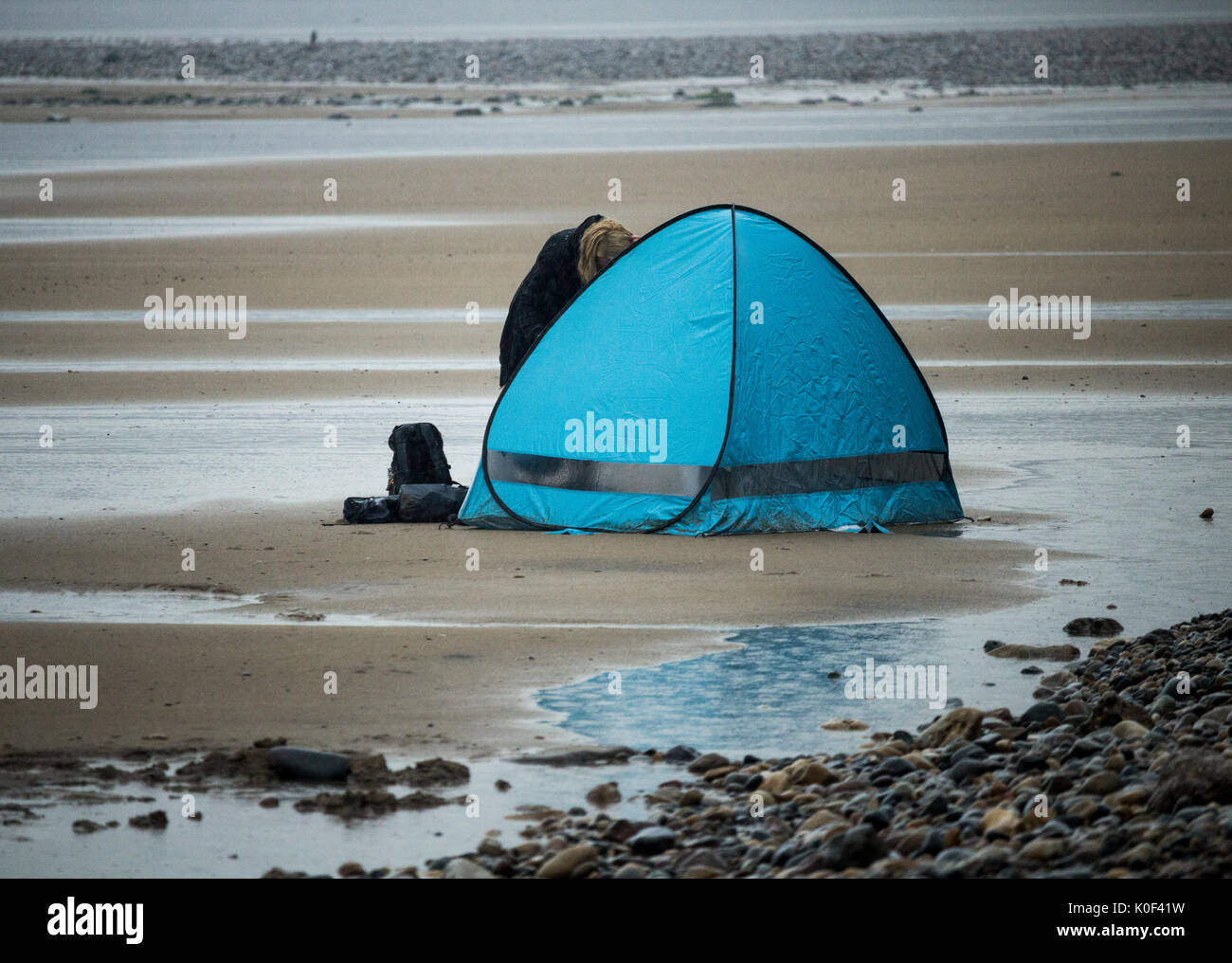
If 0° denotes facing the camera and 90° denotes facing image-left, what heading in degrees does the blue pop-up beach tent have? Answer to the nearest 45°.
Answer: approximately 135°

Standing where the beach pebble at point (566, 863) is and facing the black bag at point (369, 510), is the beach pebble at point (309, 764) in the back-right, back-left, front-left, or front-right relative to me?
front-left

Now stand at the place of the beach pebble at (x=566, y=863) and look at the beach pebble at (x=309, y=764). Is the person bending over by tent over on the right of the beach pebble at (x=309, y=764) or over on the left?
right

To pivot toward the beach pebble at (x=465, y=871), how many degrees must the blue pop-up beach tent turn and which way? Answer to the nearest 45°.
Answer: approximately 135° to its left

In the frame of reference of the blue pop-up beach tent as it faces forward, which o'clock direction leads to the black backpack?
The black backpack is roughly at 11 o'clock from the blue pop-up beach tent.

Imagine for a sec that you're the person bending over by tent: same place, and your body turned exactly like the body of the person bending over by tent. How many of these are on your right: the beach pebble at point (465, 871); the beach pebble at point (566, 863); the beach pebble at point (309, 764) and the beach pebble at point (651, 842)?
4

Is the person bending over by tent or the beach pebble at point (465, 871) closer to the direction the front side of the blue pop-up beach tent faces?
the person bending over by tent

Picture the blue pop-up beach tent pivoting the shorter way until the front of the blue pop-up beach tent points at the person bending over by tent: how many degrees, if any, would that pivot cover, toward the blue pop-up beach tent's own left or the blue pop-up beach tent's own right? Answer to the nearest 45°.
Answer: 0° — it already faces them

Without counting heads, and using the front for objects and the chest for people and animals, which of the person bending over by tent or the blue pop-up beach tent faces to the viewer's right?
the person bending over by tent

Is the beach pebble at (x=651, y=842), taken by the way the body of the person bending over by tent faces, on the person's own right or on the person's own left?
on the person's own right

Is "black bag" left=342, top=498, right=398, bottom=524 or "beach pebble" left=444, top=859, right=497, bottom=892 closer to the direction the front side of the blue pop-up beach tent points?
the black bag

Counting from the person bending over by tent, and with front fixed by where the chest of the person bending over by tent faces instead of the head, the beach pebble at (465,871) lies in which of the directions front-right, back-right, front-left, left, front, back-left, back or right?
right

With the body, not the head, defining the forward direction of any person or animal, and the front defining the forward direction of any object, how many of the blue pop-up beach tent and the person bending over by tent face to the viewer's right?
1

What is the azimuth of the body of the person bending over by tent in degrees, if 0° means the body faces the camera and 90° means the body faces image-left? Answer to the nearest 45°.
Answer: approximately 270°

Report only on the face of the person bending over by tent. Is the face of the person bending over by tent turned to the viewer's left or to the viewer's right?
to the viewer's right
